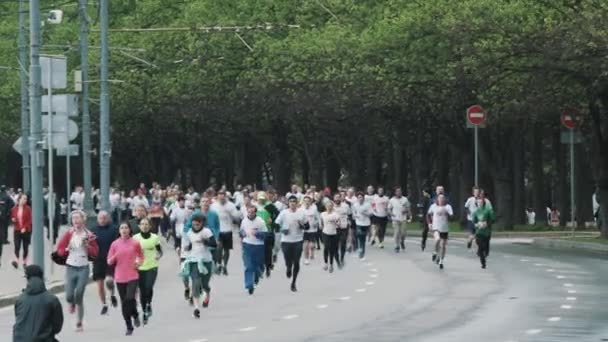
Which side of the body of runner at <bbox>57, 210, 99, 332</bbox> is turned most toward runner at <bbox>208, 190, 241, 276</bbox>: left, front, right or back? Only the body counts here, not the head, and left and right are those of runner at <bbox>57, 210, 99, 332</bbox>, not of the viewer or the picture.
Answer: back

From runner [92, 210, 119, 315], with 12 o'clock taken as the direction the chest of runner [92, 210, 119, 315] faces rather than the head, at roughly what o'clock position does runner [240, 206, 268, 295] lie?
runner [240, 206, 268, 295] is roughly at 7 o'clock from runner [92, 210, 119, 315].

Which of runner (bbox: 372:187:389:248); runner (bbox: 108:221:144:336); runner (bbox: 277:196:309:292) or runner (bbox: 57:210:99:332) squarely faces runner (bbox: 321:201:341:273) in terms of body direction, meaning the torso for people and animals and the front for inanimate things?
runner (bbox: 372:187:389:248)

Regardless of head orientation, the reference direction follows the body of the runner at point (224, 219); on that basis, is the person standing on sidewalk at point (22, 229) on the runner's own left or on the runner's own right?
on the runner's own right

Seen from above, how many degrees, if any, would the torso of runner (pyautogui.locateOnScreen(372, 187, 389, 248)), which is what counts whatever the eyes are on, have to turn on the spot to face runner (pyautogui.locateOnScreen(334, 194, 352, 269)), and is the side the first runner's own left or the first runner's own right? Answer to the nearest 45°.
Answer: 0° — they already face them

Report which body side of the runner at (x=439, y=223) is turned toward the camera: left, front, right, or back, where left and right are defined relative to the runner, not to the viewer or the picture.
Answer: front
